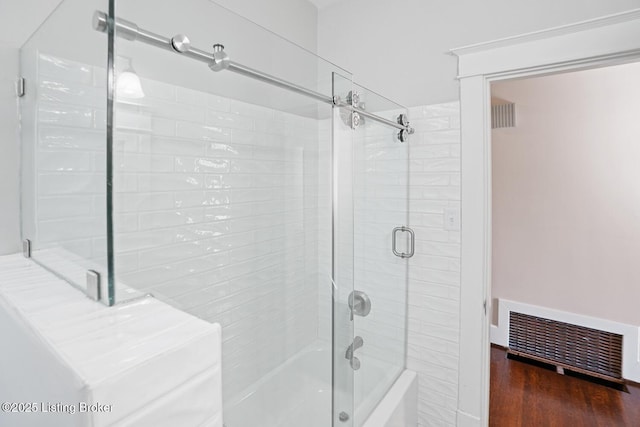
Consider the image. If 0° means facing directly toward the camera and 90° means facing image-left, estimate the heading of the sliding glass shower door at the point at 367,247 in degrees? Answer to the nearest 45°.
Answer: approximately 315°

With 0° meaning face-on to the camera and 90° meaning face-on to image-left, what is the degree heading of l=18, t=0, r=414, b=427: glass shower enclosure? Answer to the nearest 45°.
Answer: approximately 315°
